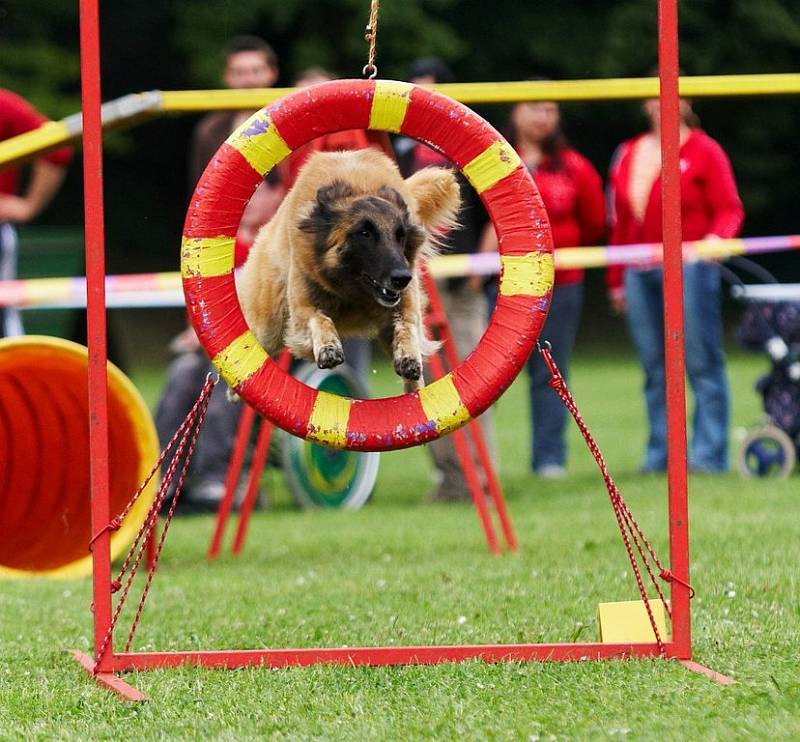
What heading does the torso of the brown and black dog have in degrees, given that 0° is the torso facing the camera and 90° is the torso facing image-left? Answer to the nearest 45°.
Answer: approximately 0°

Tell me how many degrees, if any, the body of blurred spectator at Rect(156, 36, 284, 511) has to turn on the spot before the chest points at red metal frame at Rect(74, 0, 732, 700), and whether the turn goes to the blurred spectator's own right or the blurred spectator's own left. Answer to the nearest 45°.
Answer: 0° — they already face it

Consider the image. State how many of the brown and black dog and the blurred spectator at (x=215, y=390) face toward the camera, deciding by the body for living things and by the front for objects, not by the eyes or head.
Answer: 2

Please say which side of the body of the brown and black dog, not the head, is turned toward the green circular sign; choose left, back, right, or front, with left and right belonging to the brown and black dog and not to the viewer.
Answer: back

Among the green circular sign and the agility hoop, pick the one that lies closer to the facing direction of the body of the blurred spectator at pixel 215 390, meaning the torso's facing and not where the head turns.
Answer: the agility hoop
